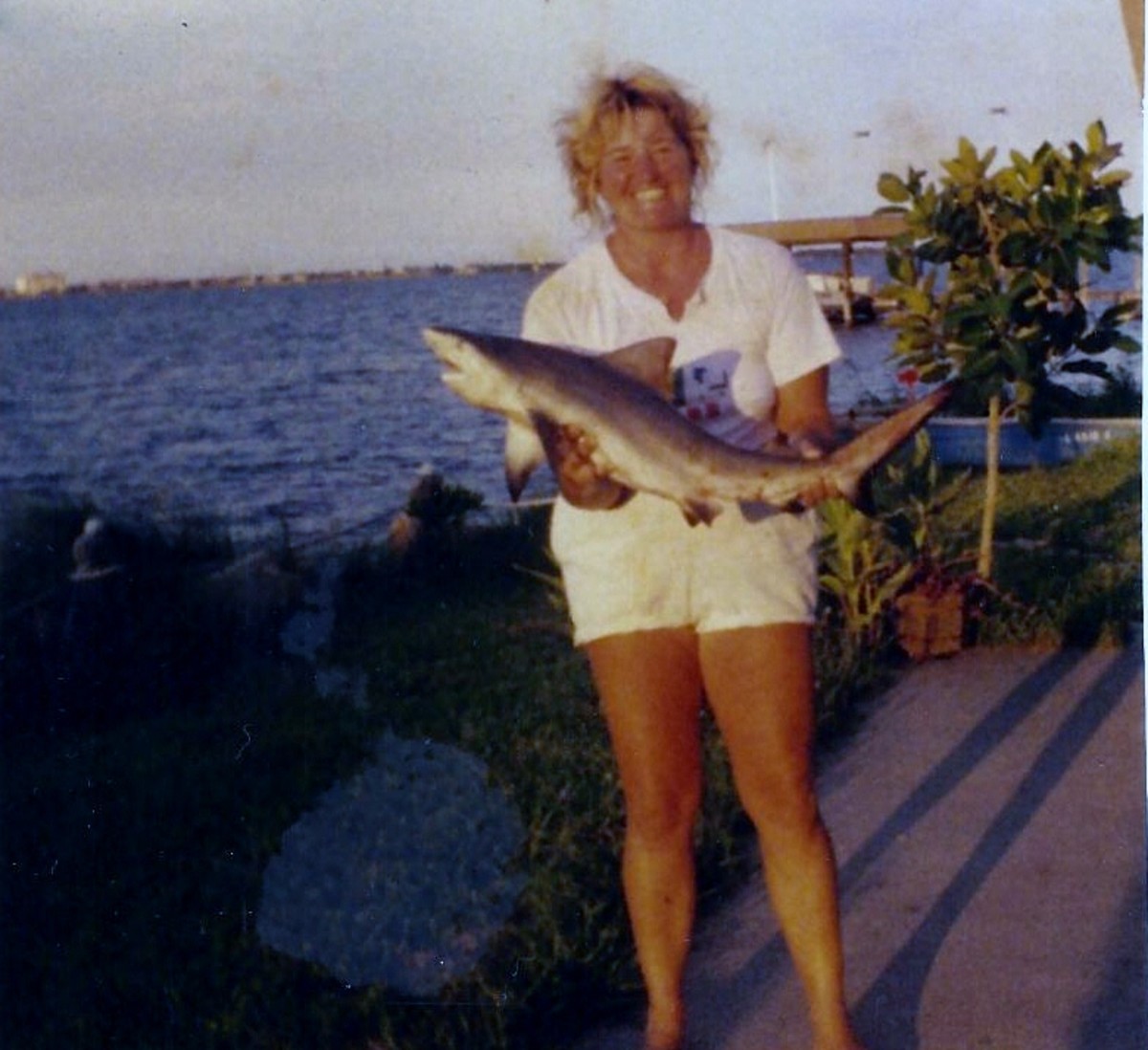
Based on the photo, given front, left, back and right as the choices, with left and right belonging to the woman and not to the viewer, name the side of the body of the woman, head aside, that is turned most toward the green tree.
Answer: back

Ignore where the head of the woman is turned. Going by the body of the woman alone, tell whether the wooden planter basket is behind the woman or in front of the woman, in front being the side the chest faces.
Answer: behind

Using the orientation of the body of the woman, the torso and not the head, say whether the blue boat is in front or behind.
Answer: behind
